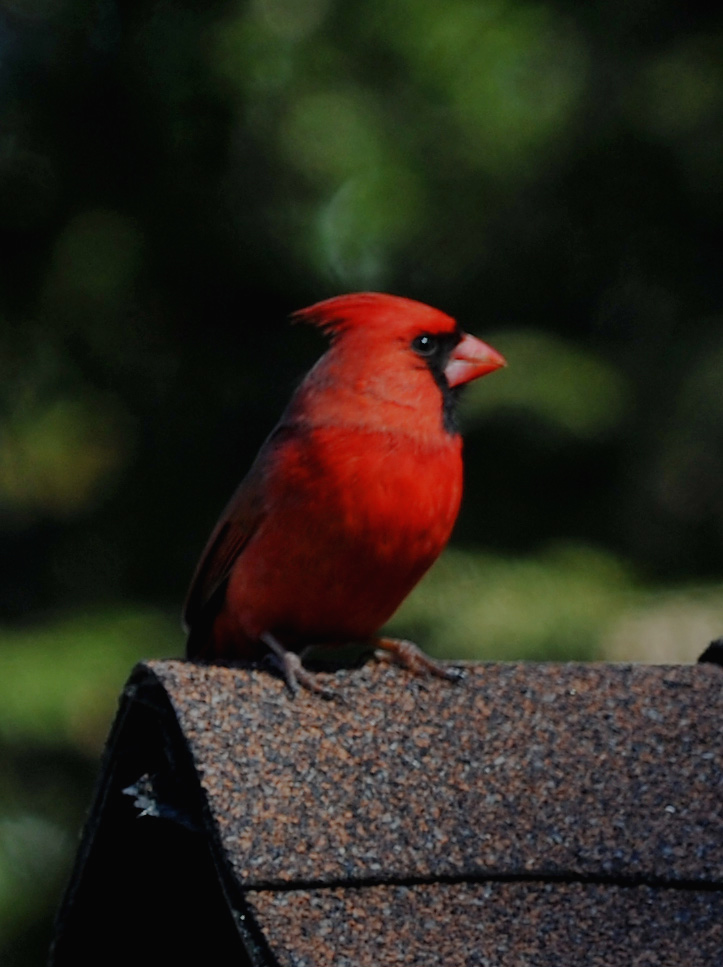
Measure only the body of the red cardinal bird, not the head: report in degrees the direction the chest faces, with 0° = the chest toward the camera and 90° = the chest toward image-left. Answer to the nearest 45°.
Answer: approximately 315°
